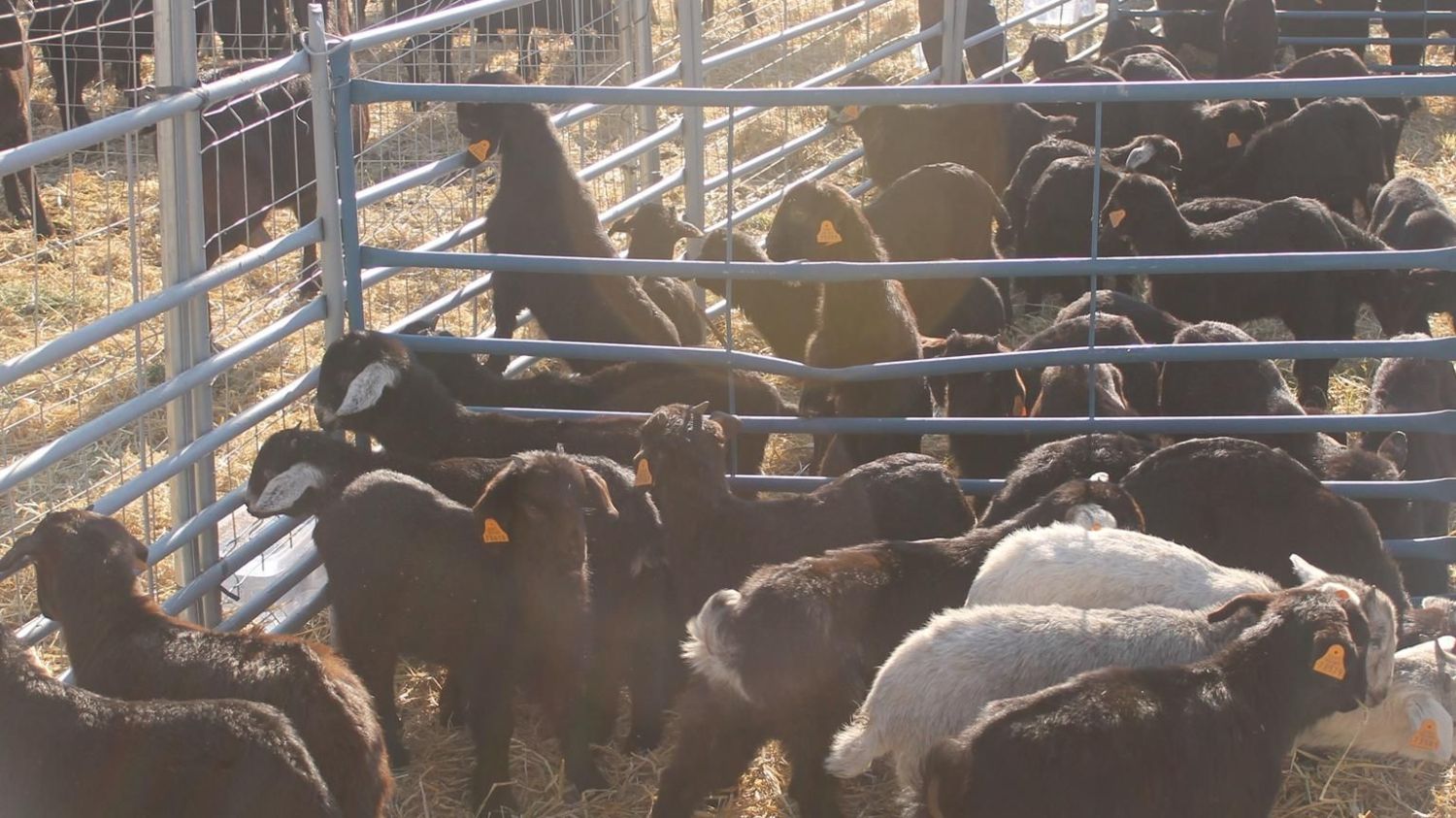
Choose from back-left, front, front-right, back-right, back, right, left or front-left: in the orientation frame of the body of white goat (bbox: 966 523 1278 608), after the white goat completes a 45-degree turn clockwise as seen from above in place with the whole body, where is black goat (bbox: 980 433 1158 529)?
back-left

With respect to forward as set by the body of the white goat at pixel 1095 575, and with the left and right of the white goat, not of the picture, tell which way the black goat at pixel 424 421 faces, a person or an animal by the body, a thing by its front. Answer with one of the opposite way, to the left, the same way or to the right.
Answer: the opposite way

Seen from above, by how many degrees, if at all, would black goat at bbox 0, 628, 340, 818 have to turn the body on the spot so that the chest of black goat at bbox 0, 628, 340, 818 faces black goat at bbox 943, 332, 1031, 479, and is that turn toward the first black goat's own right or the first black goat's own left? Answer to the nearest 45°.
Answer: approximately 135° to the first black goat's own right

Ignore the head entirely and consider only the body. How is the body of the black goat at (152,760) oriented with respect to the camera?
to the viewer's left

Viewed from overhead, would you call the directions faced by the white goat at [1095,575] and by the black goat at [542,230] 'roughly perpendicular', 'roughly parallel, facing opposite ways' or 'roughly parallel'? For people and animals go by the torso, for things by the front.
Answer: roughly parallel, facing opposite ways

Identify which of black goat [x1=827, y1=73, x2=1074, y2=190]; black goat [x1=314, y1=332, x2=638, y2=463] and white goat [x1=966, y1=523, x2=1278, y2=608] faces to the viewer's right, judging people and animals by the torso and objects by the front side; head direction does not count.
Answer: the white goat

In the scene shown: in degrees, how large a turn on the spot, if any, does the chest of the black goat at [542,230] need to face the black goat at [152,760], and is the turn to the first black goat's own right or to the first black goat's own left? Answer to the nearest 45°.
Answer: approximately 90° to the first black goat's own left

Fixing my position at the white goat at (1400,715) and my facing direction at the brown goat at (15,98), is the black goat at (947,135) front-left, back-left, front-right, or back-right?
front-right

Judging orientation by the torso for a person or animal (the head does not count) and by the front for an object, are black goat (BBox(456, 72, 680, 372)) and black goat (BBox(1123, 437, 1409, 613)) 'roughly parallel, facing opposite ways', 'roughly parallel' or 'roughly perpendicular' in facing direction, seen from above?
roughly parallel, facing opposite ways

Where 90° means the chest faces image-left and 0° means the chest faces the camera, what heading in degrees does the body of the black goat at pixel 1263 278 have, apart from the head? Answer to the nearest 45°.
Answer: approximately 90°

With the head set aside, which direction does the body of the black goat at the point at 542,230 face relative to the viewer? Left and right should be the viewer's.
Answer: facing to the left of the viewer

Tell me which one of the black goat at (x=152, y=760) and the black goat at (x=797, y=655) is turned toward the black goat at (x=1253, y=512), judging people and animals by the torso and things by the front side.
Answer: the black goat at (x=797, y=655)

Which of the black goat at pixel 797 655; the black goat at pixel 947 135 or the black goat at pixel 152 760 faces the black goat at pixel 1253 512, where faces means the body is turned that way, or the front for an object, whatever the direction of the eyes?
the black goat at pixel 797 655

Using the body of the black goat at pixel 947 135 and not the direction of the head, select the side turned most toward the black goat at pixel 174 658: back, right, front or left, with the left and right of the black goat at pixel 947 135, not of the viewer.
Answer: left

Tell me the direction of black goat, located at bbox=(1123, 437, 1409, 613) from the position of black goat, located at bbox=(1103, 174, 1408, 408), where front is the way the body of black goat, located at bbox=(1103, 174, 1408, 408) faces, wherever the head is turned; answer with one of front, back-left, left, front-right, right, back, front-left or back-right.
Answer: left

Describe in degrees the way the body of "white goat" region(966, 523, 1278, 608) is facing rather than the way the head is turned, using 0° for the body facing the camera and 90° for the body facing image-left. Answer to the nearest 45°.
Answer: approximately 270°
